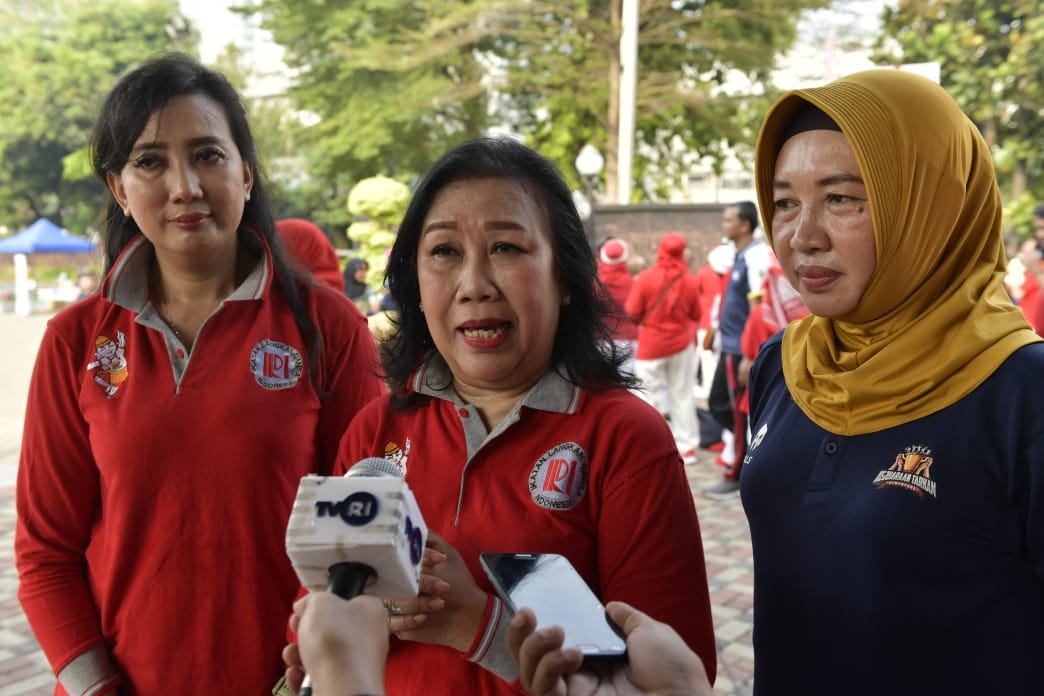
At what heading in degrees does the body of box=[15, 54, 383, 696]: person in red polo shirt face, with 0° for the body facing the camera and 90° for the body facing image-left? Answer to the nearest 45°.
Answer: approximately 0°

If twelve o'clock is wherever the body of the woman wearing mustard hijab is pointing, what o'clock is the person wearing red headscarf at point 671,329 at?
The person wearing red headscarf is roughly at 4 o'clock from the woman wearing mustard hijab.

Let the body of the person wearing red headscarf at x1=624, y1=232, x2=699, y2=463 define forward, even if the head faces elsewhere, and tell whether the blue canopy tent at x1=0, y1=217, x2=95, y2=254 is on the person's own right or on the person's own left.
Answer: on the person's own left

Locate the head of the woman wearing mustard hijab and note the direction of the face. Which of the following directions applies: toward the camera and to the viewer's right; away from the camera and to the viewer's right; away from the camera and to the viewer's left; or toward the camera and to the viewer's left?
toward the camera and to the viewer's left

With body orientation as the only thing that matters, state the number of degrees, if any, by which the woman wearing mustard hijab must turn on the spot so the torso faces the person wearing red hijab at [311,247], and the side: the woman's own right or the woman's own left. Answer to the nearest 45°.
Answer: approximately 90° to the woman's own right

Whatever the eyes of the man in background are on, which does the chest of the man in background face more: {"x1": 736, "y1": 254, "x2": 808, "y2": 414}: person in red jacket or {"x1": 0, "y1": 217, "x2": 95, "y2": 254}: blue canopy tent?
the blue canopy tent

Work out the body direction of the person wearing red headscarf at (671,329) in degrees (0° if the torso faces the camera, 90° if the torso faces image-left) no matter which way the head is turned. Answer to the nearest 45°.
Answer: approximately 180°

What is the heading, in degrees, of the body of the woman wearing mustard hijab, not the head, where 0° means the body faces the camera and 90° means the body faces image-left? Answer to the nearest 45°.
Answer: approximately 45°

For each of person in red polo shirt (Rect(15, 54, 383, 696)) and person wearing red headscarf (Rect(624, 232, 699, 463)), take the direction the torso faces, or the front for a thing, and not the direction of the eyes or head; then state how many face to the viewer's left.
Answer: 0

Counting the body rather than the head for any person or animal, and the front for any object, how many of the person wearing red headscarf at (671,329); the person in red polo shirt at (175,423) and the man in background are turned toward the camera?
1

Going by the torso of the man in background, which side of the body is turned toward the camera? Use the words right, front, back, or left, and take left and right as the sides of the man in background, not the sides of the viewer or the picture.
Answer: left
